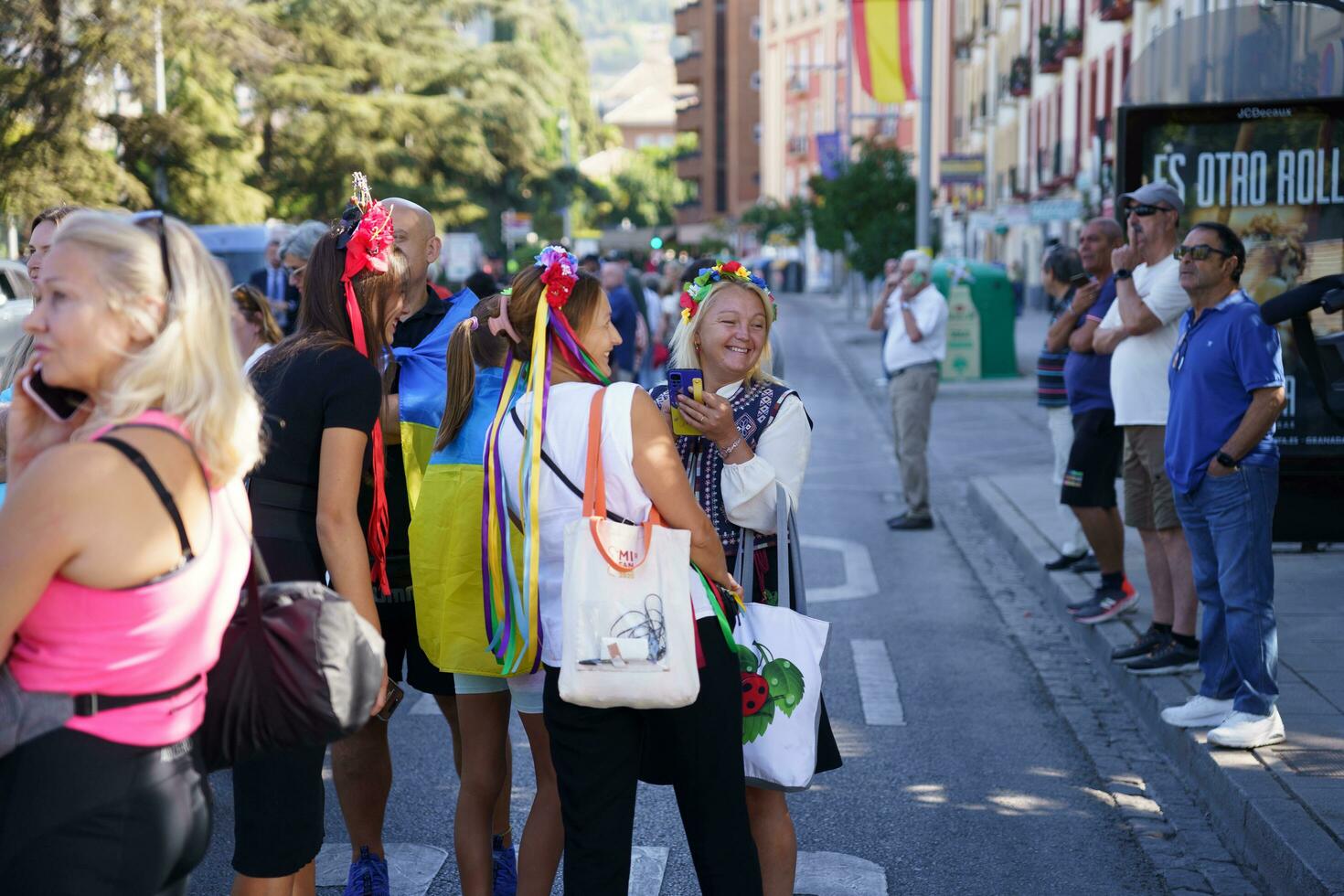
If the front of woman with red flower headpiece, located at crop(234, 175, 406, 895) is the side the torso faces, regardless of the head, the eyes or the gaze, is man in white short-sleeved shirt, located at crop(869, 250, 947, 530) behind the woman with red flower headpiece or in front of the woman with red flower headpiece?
in front

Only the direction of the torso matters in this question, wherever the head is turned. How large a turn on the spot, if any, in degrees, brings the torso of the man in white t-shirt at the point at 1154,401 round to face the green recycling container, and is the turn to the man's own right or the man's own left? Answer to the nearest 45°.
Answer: approximately 90° to the man's own right

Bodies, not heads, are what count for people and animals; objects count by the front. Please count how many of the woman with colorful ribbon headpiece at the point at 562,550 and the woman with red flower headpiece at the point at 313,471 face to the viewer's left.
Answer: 0

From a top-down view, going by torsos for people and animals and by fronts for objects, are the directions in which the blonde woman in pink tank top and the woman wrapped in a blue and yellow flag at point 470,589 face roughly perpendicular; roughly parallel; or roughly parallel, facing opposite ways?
roughly perpendicular

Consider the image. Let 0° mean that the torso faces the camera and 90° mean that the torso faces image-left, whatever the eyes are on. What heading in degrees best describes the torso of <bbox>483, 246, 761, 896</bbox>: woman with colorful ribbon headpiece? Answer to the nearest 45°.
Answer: approximately 225°

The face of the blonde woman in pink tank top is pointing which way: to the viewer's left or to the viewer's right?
to the viewer's left

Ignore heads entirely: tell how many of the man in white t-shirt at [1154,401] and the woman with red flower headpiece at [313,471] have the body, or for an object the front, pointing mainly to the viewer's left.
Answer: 1

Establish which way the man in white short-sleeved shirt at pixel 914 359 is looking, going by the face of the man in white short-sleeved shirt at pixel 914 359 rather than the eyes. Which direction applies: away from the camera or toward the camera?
toward the camera

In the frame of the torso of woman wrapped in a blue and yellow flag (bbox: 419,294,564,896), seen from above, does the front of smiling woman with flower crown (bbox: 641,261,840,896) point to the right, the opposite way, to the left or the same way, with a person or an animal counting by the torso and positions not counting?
the opposite way

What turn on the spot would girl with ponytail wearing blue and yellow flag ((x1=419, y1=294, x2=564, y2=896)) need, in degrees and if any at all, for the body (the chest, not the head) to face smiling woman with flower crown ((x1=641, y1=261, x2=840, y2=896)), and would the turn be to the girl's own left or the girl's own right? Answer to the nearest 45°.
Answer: approximately 45° to the girl's own right

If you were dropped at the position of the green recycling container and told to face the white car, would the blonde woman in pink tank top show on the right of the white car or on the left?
left

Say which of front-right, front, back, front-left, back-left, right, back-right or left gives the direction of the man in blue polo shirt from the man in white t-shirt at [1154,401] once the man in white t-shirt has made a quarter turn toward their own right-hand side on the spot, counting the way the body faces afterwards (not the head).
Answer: back

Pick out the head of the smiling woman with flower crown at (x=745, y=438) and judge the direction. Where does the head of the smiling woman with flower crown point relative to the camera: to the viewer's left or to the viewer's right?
to the viewer's left

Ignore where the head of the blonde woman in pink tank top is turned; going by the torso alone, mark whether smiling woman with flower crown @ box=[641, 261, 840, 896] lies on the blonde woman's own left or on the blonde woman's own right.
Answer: on the blonde woman's own right

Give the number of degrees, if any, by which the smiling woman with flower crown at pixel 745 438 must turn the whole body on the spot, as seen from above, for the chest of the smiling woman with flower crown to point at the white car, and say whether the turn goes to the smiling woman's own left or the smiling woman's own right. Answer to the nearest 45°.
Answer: approximately 90° to the smiling woman's own right

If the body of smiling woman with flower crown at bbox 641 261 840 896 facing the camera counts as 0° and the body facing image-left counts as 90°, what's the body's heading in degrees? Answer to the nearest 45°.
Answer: approximately 45°

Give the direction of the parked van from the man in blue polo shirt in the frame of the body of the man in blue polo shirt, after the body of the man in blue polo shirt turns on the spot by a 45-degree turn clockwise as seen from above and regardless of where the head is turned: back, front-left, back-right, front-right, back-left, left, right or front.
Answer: front-right

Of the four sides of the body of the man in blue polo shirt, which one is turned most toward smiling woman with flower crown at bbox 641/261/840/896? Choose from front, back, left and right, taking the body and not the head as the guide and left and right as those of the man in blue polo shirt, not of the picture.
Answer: front
